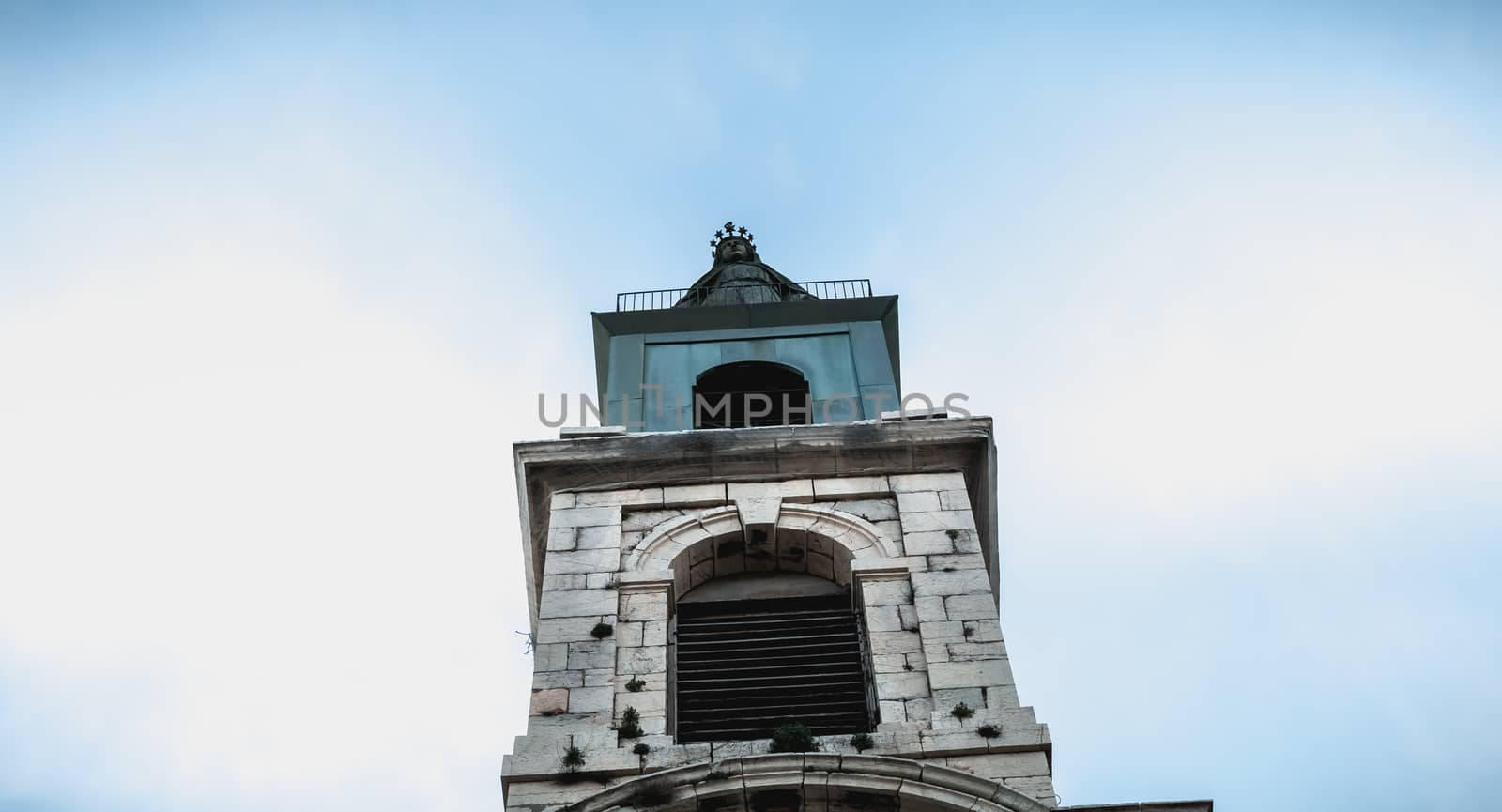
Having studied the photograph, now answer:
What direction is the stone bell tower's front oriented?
toward the camera
